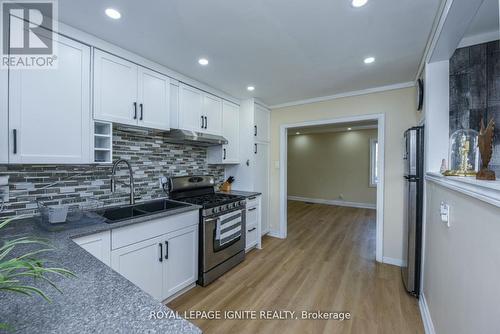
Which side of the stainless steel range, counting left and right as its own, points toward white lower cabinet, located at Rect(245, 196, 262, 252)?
left

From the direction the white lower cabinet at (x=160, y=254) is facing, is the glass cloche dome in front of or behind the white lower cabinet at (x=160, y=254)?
in front

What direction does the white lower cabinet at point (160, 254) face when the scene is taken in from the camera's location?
facing the viewer and to the right of the viewer

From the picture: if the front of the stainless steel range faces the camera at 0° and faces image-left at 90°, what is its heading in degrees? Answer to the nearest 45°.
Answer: approximately 315°

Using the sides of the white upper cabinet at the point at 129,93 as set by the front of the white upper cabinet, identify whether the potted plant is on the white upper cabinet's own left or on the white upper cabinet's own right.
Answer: on the white upper cabinet's own right

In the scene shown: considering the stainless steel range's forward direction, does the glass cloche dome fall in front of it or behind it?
in front
